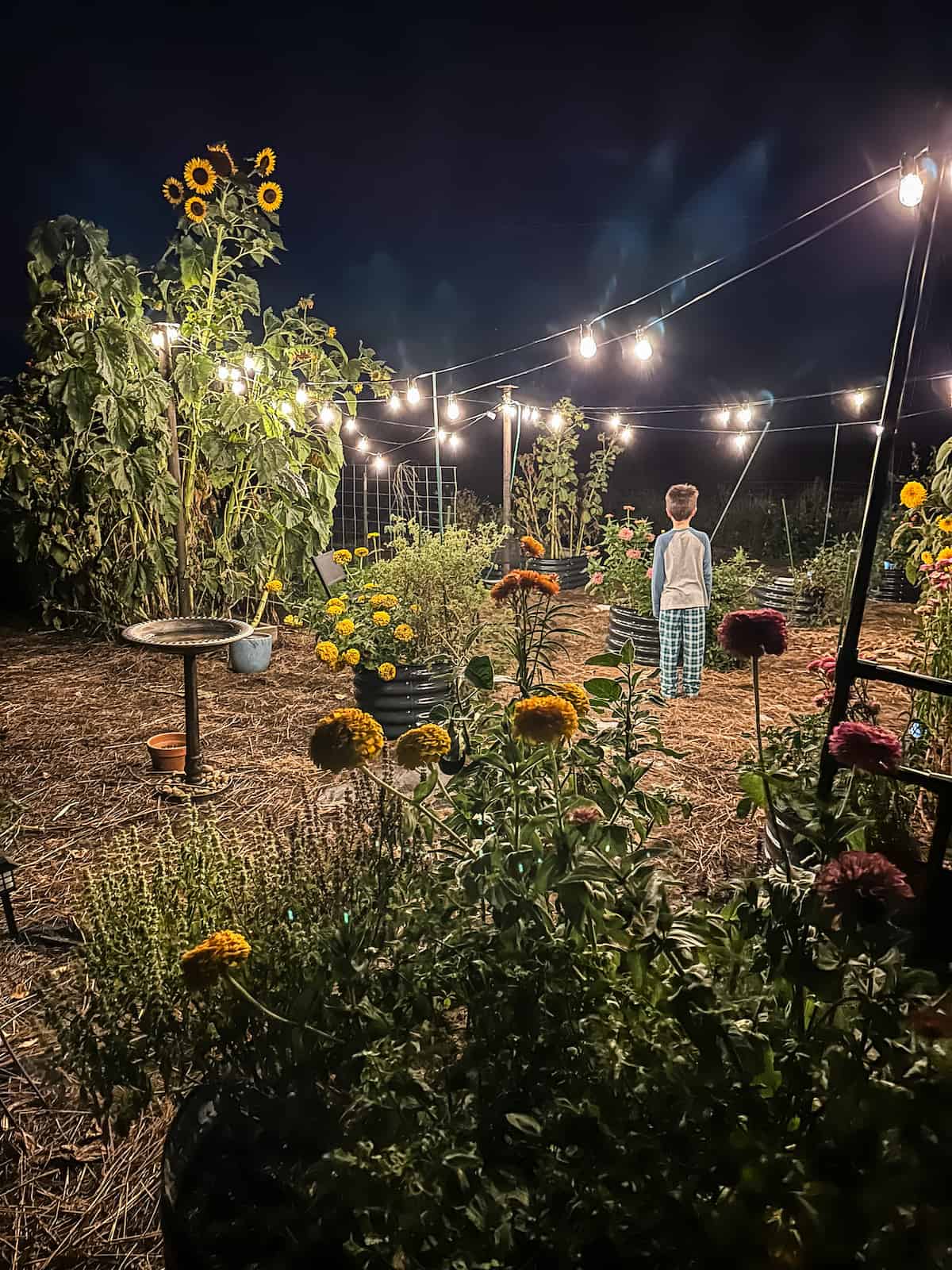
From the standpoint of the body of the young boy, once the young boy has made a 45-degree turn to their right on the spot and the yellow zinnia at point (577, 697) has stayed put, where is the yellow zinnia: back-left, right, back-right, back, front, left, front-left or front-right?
back-right

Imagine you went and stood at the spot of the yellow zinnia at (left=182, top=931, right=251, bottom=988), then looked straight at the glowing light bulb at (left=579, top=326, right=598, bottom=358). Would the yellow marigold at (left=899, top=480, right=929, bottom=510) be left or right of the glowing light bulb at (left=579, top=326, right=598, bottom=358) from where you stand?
right

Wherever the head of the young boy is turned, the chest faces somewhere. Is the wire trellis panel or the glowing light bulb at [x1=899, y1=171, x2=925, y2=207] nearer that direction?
the wire trellis panel

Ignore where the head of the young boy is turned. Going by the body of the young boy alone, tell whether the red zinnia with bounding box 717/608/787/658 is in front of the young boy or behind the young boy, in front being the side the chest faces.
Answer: behind

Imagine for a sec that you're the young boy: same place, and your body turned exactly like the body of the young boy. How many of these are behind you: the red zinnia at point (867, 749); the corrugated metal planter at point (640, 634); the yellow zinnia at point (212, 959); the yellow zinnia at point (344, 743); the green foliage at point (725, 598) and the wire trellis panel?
3

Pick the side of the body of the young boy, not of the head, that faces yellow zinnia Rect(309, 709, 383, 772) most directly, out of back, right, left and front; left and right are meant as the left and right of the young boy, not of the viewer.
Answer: back

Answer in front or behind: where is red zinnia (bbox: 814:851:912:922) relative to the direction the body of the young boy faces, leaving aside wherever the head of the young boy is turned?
behind

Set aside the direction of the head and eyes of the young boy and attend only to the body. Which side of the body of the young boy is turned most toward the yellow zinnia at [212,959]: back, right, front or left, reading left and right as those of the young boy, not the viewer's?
back

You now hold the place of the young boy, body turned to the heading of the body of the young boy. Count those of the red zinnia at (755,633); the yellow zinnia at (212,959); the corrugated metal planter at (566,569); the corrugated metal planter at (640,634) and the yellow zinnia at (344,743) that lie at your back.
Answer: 3

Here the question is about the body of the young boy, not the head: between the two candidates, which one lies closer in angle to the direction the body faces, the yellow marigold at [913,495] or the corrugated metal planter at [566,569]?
the corrugated metal planter

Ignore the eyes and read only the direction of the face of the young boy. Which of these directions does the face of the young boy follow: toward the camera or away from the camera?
away from the camera

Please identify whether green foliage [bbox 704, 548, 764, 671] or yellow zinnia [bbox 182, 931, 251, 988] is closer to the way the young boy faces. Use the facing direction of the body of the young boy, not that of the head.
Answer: the green foliage

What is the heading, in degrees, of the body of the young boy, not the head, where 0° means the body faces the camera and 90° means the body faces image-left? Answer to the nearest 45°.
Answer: approximately 180°

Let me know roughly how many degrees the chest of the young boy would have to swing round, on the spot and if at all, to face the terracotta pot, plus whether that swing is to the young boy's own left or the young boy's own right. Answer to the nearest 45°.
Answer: approximately 135° to the young boy's own left

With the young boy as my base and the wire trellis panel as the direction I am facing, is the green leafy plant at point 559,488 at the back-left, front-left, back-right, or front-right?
front-right

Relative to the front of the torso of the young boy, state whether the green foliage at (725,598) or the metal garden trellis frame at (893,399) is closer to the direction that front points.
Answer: the green foliage
